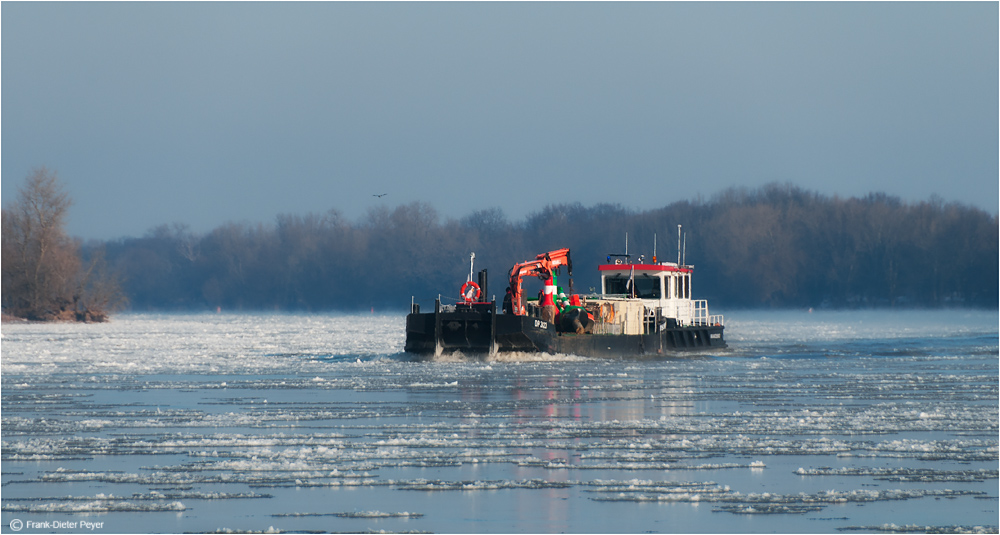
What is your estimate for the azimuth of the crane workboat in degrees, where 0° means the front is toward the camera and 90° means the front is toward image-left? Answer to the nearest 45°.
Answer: approximately 45°
